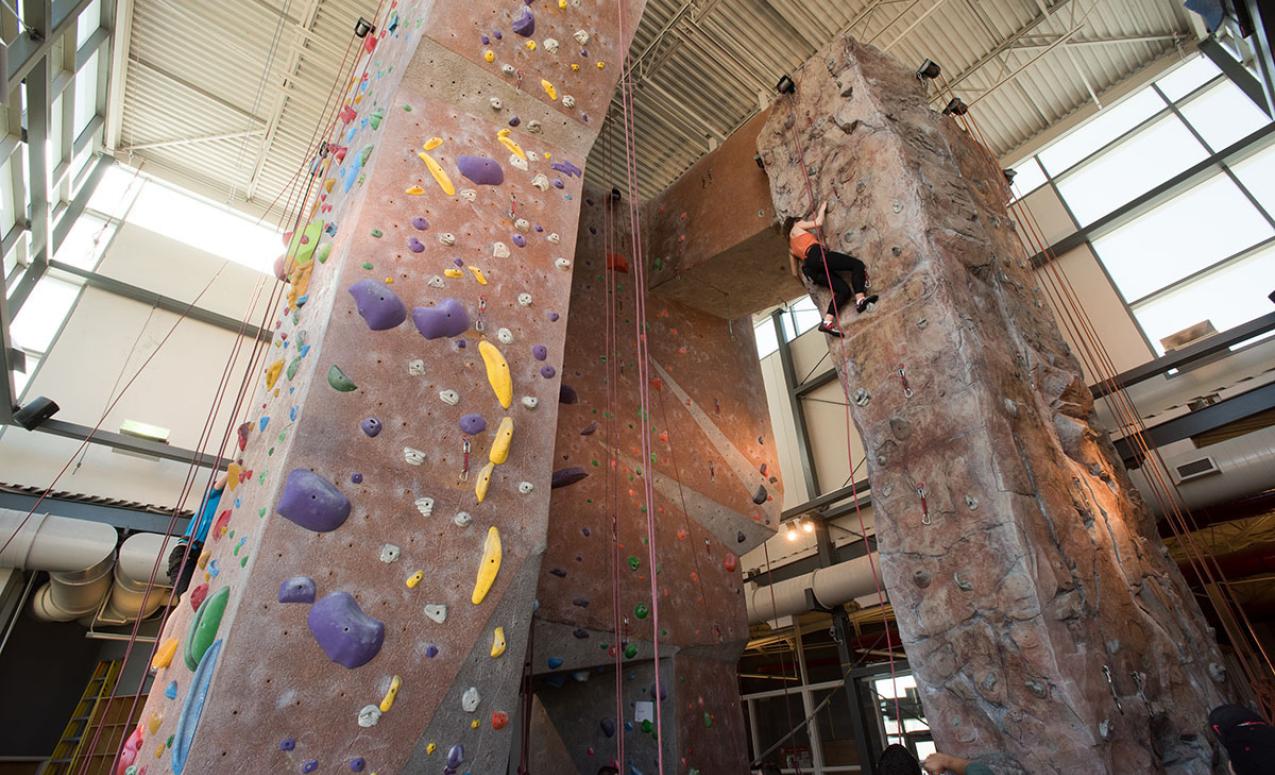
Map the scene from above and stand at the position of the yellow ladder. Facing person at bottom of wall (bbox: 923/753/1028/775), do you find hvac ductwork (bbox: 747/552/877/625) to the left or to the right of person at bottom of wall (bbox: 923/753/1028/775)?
left

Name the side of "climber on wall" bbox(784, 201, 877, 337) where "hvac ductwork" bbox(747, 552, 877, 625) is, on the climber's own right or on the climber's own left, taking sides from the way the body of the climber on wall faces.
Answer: on the climber's own left

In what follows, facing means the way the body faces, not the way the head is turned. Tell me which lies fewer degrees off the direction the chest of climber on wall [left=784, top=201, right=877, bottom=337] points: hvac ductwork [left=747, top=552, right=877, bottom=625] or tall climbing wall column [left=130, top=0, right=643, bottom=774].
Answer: the hvac ductwork

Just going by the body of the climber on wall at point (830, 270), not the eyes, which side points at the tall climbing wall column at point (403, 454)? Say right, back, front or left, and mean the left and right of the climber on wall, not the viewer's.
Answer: back

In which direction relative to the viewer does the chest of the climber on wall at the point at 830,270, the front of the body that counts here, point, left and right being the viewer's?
facing away from the viewer and to the right of the viewer

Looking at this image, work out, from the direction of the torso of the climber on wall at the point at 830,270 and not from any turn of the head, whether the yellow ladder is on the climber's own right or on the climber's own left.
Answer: on the climber's own left
